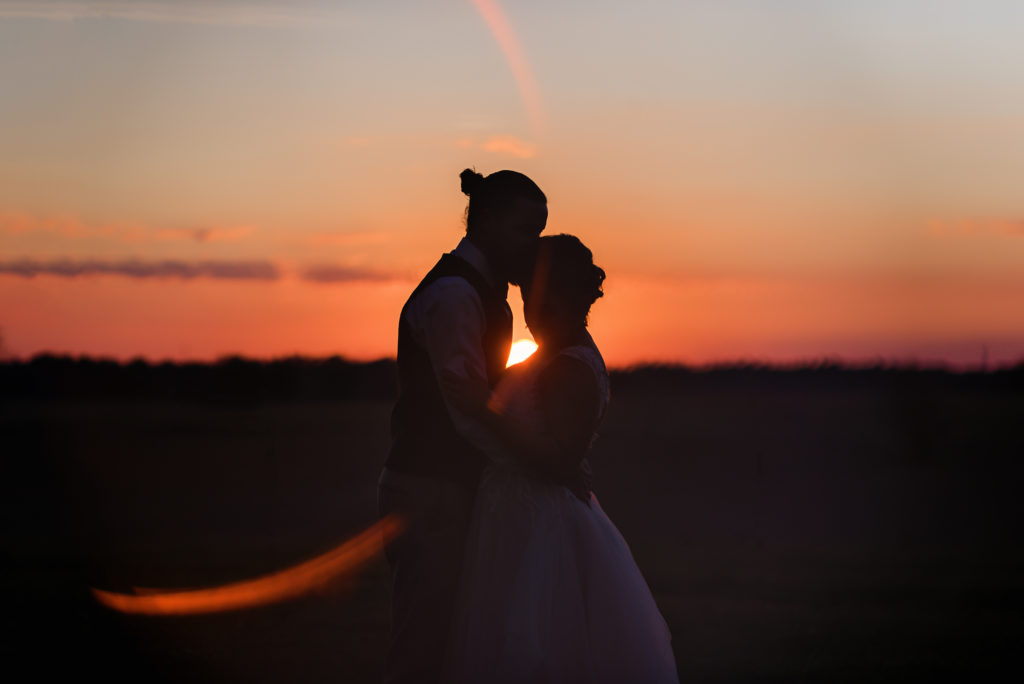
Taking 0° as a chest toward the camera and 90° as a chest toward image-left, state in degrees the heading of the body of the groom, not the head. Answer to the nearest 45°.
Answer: approximately 270°

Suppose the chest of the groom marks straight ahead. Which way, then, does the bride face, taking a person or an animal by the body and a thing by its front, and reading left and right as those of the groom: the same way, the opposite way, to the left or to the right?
the opposite way

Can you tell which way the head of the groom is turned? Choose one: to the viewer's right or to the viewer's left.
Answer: to the viewer's right

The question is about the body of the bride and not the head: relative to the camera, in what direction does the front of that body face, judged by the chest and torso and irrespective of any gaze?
to the viewer's left

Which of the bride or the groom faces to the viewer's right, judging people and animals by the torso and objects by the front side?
the groom

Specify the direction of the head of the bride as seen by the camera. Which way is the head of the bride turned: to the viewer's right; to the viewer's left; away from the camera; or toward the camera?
to the viewer's left

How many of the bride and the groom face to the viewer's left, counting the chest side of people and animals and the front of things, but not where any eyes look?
1
